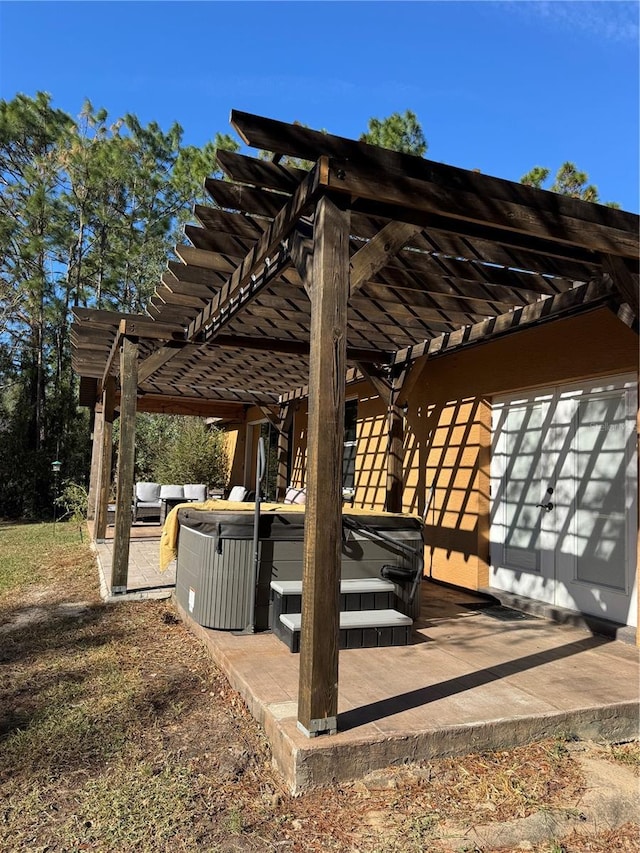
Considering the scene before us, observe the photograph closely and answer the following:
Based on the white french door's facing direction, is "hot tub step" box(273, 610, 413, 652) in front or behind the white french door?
in front

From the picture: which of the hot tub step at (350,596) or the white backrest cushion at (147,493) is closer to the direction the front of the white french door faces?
the hot tub step

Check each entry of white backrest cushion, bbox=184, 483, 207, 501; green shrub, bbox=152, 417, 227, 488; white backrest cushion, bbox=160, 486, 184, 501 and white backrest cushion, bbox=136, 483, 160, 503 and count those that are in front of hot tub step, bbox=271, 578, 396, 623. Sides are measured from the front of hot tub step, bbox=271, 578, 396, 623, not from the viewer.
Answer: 0

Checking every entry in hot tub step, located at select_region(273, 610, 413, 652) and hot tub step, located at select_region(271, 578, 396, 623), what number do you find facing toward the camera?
2

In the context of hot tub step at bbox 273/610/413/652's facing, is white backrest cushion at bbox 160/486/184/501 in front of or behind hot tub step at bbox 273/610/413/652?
behind

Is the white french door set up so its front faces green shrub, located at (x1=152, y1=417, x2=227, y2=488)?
no

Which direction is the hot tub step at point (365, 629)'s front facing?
toward the camera

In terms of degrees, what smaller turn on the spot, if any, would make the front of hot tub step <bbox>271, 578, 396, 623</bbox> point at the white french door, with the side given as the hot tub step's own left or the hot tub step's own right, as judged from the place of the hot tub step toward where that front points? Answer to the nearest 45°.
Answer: approximately 135° to the hot tub step's own left

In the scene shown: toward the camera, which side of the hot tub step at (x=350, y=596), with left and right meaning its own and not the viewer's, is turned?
front

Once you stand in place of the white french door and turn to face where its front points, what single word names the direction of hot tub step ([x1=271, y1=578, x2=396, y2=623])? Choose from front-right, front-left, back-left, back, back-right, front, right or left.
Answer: front

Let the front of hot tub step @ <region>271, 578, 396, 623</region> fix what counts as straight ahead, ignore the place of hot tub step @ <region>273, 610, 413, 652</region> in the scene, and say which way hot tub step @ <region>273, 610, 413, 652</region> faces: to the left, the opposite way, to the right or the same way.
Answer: the same way

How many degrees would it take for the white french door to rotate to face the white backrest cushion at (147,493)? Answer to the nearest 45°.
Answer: approximately 90° to its right

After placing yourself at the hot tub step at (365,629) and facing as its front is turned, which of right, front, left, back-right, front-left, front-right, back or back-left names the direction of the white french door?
back-left

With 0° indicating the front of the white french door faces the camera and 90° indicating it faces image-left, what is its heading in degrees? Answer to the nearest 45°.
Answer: approximately 45°

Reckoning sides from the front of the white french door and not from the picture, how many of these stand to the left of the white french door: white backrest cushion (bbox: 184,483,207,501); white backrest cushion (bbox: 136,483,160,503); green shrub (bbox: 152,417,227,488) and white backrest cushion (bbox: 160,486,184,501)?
0

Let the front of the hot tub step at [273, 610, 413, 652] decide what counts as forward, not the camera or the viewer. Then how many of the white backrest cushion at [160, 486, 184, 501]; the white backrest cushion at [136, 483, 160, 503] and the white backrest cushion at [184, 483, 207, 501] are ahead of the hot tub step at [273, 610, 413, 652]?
0
